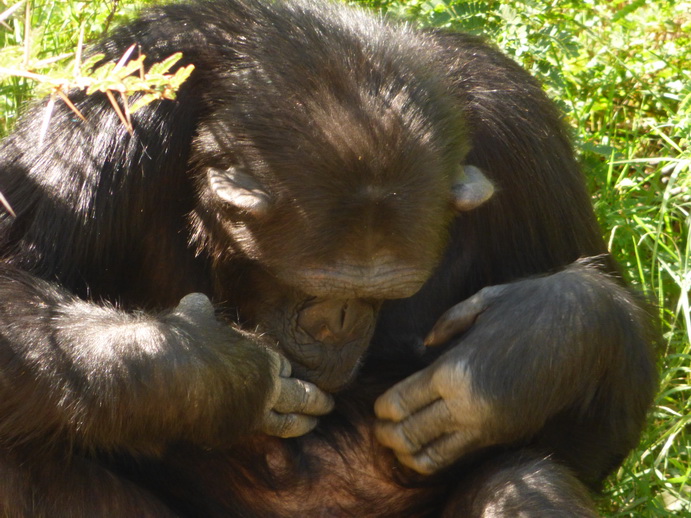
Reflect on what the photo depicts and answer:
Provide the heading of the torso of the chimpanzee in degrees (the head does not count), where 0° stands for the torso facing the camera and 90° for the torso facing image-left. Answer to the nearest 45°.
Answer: approximately 0°
